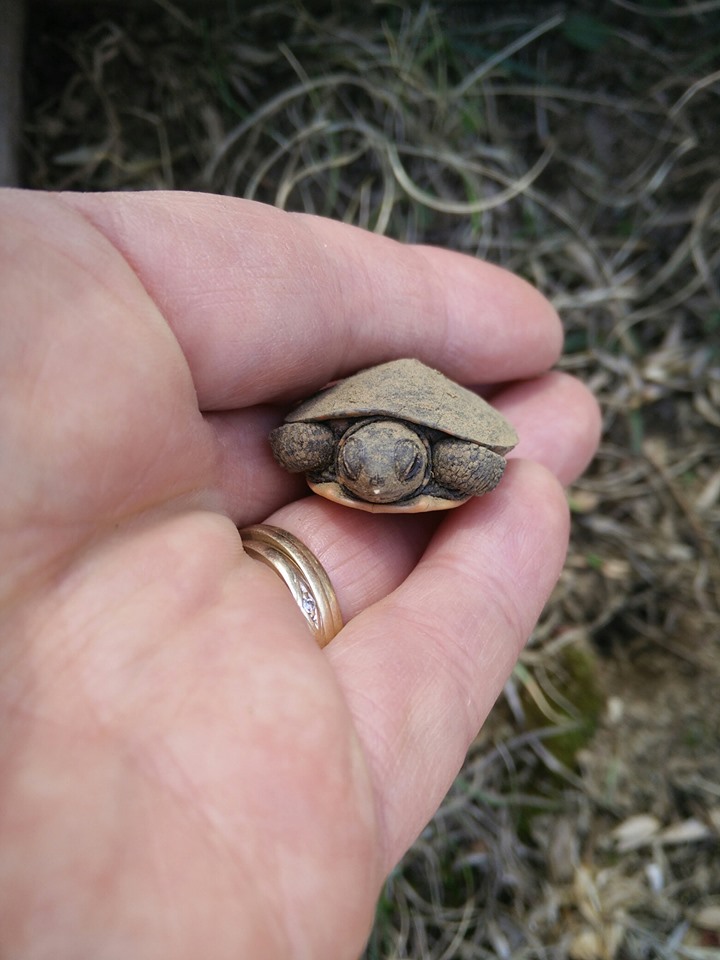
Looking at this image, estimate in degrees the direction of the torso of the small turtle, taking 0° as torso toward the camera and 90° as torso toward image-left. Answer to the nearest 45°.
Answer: approximately 0°
